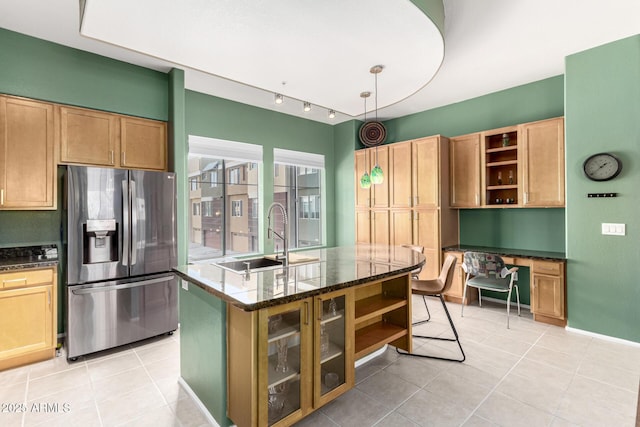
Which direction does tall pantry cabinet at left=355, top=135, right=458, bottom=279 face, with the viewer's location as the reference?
facing the viewer and to the left of the viewer

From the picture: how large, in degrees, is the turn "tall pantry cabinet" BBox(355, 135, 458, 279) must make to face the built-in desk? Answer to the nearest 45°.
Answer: approximately 90° to its left

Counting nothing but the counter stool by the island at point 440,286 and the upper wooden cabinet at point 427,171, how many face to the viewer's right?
0

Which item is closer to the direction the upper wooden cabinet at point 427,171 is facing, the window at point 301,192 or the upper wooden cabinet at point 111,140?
the upper wooden cabinet

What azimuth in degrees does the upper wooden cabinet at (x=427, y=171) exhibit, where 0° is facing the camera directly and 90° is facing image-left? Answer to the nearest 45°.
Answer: approximately 45°

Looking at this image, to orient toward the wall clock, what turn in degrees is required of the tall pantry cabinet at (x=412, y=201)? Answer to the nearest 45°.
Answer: approximately 90° to its left

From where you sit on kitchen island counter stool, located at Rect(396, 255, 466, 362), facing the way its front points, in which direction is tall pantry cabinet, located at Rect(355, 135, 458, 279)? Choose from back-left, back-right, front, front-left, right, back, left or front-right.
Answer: right

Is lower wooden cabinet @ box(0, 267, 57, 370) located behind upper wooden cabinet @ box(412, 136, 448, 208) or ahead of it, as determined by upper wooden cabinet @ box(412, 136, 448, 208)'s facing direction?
ahead

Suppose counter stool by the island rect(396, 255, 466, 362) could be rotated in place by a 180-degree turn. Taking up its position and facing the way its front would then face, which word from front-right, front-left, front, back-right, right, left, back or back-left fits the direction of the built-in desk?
front-left

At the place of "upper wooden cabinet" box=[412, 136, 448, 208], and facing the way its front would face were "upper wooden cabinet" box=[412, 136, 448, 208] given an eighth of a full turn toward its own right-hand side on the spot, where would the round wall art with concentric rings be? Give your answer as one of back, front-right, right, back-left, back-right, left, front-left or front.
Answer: front-right

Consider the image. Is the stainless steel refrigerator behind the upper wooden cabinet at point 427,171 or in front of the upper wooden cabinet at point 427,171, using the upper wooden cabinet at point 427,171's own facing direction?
in front

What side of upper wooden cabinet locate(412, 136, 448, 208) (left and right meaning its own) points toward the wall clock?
left

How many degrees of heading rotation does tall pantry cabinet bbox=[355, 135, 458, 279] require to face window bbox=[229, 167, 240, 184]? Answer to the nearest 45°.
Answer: approximately 135° to its right

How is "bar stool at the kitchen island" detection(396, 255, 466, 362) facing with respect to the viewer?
to the viewer's left
